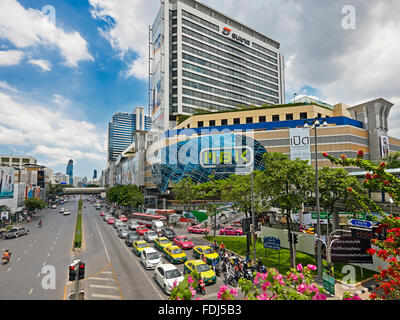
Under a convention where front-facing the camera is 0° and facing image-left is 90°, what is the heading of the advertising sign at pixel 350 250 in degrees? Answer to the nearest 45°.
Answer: approximately 0°

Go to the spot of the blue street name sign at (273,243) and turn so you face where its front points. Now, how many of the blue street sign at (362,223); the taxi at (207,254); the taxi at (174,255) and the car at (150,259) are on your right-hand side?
3

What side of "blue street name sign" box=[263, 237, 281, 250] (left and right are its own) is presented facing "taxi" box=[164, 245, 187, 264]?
right

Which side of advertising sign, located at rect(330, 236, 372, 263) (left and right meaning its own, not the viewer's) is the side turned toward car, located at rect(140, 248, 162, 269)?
right

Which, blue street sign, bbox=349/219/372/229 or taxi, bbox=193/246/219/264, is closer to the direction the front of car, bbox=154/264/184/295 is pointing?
the blue street sign

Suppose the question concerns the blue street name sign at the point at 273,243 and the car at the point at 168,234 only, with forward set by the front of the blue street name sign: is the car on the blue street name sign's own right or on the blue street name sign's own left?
on the blue street name sign's own right
